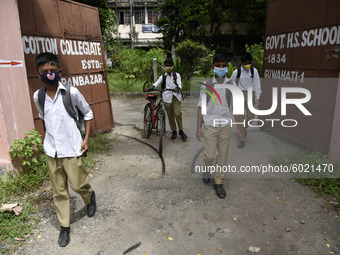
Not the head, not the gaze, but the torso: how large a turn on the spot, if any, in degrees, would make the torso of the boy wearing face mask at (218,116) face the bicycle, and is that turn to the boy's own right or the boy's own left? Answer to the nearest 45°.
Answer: approximately 135° to the boy's own right

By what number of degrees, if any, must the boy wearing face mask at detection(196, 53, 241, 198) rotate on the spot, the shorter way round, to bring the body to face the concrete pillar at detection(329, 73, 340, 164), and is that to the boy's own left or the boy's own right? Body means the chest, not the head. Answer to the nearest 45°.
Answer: approximately 135° to the boy's own left

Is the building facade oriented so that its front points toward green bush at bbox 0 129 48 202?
yes

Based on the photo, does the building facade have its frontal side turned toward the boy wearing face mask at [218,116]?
yes

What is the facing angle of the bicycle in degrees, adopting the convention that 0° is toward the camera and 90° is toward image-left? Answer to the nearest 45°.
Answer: approximately 0°

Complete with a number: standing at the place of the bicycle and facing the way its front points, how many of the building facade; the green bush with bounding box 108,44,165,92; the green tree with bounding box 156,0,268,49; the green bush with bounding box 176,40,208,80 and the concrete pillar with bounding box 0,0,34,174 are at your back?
4

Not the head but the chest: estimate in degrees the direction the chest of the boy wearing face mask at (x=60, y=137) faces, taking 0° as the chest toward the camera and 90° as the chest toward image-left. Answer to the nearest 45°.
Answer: approximately 0°

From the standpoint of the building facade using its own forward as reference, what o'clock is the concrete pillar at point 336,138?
The concrete pillar is roughly at 12 o'clock from the building facade.

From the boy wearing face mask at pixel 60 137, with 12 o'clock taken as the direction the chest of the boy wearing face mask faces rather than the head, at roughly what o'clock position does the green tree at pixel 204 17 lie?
The green tree is roughly at 7 o'clock from the boy wearing face mask.

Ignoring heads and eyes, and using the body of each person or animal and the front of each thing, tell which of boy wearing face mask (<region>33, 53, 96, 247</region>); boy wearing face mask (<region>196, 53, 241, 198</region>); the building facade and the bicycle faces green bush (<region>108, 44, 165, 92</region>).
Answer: the building facade

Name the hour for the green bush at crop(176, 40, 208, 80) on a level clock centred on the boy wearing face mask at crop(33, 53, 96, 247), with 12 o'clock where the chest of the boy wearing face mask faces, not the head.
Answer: The green bush is roughly at 7 o'clock from the boy wearing face mask.

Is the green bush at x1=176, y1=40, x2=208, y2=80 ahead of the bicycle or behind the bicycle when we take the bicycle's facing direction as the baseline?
behind
